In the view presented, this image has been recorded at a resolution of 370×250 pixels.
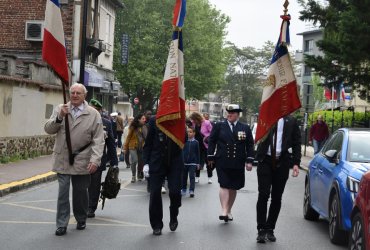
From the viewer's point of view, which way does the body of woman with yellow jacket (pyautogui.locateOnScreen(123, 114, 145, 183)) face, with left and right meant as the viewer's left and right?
facing the viewer and to the right of the viewer

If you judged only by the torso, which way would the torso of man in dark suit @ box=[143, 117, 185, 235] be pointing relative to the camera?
toward the camera

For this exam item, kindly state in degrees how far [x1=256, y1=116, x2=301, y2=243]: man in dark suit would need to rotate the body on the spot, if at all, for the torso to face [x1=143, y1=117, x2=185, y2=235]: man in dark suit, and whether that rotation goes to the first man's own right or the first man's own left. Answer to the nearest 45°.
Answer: approximately 90° to the first man's own right

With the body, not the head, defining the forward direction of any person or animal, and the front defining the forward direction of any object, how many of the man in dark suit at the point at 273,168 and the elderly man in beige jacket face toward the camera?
2

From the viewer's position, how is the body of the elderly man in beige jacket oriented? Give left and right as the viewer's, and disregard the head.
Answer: facing the viewer

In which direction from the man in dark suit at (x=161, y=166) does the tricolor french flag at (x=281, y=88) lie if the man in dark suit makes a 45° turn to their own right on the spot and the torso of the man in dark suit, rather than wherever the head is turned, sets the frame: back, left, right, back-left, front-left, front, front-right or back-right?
back-left

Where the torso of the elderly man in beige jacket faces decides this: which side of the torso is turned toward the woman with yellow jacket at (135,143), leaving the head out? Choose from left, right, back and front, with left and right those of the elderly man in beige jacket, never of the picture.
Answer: back

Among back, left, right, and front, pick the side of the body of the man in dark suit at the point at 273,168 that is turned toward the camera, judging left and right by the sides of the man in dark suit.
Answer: front

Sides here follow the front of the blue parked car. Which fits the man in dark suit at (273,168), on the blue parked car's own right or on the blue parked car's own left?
on the blue parked car's own right

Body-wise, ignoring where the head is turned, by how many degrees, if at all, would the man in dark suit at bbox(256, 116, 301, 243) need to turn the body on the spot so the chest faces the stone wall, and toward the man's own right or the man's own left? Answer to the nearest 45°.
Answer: approximately 135° to the man's own right

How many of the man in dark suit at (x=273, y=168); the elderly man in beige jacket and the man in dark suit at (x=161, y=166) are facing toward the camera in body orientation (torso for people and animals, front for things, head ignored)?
3

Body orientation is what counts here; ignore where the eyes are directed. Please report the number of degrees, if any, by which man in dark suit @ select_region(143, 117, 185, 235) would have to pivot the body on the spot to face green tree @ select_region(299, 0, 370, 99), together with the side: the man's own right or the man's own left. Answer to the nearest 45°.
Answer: approximately 135° to the man's own left

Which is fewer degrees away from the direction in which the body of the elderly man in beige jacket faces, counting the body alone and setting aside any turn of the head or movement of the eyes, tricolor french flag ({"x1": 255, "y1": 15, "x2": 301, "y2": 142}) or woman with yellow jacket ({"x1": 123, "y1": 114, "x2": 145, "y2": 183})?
the tricolor french flag
